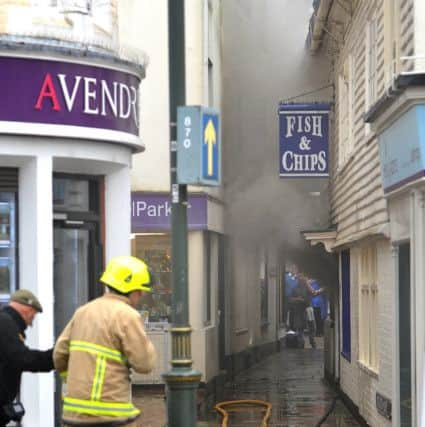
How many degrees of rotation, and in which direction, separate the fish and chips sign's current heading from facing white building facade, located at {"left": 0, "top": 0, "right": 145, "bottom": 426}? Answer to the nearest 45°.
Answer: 0° — it already faces it

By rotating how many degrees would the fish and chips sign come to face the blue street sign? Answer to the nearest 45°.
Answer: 0° — it already faces it

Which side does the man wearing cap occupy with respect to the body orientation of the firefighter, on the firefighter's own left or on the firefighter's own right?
on the firefighter's own left

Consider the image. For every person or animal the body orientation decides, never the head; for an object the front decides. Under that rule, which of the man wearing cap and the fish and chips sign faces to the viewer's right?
the man wearing cap

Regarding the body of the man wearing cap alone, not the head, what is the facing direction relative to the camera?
to the viewer's right

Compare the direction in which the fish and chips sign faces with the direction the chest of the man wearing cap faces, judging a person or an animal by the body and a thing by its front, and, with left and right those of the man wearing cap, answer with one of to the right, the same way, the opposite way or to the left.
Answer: to the right

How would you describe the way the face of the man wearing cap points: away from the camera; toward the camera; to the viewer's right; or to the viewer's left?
to the viewer's right

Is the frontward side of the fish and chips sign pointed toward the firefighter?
yes

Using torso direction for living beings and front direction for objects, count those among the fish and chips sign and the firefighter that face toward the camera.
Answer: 1

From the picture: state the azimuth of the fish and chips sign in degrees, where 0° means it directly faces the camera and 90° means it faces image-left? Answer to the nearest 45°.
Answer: approximately 0°
